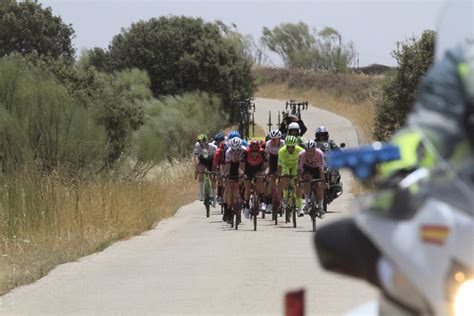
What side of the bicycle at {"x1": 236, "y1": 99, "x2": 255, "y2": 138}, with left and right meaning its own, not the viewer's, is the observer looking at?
front

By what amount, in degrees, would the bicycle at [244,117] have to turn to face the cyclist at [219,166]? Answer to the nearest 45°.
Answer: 0° — it already faces them

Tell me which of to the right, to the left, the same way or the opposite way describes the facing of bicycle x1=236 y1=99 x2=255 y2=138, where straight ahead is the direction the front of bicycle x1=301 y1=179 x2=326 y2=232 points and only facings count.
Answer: the same way

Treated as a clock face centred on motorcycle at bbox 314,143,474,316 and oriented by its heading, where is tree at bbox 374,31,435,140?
The tree is roughly at 6 o'clock from the motorcycle.

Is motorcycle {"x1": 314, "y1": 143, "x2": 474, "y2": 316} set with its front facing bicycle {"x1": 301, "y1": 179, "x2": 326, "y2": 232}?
no

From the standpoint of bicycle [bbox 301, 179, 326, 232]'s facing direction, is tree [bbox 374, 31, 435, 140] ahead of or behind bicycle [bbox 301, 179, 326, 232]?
behind

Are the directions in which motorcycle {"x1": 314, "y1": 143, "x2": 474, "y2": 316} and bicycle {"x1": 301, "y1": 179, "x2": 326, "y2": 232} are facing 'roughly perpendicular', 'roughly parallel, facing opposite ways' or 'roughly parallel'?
roughly parallel

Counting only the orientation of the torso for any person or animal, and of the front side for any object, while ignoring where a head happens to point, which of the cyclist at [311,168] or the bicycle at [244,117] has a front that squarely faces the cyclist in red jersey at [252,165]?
the bicycle

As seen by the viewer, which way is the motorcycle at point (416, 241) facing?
toward the camera

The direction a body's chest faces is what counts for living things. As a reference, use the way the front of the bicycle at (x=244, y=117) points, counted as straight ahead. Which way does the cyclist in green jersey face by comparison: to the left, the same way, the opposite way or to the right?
the same way

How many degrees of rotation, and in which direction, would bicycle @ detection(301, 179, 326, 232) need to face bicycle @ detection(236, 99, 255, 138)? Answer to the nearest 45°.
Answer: approximately 180°

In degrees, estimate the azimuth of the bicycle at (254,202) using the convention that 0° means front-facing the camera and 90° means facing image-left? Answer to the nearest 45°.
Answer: approximately 0°

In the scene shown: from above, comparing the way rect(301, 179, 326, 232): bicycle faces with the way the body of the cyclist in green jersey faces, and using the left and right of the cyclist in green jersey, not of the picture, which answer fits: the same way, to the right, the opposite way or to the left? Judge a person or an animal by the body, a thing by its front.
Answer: the same way

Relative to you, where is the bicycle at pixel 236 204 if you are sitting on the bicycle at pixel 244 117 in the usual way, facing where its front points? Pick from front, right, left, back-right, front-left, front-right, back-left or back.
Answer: front

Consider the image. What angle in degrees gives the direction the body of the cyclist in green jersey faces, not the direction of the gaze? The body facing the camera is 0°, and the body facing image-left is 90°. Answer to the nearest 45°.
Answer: approximately 0°

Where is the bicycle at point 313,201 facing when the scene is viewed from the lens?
facing the viewer

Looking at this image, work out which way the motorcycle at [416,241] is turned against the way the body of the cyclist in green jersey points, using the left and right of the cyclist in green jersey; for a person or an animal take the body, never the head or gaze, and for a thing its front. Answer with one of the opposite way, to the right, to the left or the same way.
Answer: the same way
